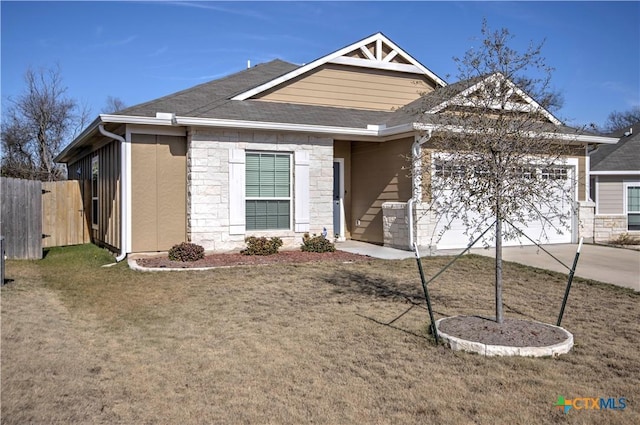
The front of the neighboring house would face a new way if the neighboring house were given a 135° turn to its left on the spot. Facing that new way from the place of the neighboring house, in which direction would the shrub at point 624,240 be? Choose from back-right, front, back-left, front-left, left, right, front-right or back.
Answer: back-right

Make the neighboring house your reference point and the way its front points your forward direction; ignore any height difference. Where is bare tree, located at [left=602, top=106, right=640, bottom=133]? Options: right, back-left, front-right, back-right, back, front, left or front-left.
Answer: back

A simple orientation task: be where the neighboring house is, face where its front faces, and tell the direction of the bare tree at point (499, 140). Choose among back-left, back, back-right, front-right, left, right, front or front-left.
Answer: front

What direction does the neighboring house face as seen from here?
toward the camera

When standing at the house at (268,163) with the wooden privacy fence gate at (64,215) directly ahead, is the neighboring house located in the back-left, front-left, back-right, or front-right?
back-right

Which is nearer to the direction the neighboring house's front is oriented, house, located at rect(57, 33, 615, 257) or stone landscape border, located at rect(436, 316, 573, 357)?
the stone landscape border

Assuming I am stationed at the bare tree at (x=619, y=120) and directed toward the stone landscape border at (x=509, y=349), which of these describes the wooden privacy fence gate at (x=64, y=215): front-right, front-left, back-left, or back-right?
front-right

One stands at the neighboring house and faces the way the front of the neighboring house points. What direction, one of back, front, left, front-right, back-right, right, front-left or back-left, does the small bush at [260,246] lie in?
front-right

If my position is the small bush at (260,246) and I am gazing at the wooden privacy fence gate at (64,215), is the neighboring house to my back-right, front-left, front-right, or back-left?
back-right

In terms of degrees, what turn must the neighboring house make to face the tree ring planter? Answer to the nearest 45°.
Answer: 0° — it already faces it

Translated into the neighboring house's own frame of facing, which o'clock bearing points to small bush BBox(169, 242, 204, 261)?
The small bush is roughly at 1 o'clock from the neighboring house.

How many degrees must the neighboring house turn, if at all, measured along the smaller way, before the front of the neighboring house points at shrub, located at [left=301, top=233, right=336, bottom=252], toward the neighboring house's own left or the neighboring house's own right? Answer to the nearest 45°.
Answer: approximately 45° to the neighboring house's own right

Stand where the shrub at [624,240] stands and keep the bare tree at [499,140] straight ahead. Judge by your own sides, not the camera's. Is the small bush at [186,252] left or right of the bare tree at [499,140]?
right

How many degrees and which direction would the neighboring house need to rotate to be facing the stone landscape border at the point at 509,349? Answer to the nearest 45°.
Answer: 0° — it already faces it
